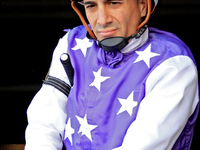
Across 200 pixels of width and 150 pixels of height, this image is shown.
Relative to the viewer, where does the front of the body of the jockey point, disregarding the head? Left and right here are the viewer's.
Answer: facing the viewer and to the left of the viewer
